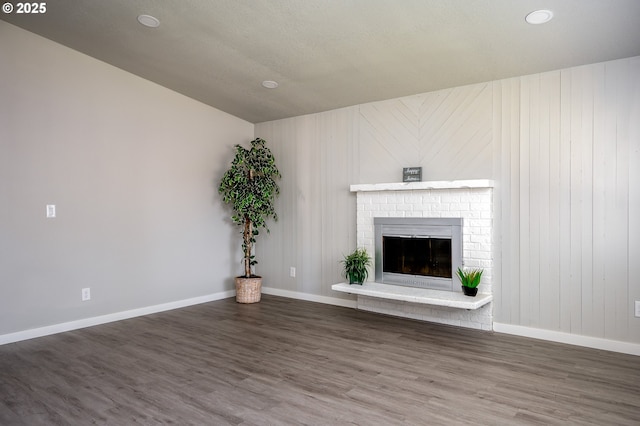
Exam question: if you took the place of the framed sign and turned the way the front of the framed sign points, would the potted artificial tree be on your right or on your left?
on your right

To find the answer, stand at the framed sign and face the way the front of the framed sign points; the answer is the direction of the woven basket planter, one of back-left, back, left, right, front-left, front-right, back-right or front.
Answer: right

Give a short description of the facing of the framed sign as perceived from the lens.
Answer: facing the viewer
